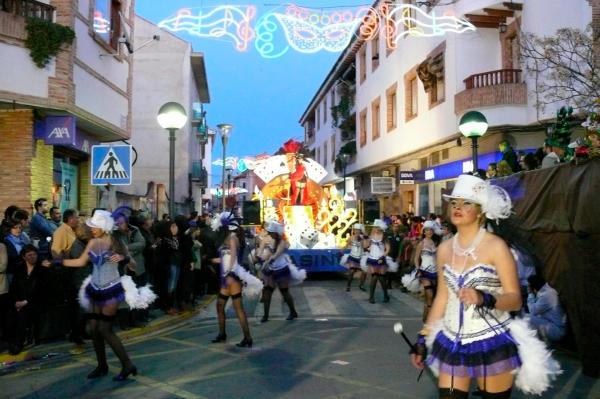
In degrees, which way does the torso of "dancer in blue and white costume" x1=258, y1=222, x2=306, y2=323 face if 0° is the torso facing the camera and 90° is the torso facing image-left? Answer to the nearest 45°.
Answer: approximately 45°

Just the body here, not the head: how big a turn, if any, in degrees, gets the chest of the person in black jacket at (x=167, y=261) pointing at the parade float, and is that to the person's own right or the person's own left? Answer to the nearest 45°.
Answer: approximately 90° to the person's own left

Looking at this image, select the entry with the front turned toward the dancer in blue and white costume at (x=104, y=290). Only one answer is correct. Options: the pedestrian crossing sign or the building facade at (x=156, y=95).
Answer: the pedestrian crossing sign

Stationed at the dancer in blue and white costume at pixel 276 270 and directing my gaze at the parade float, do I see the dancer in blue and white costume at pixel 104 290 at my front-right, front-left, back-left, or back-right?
back-left

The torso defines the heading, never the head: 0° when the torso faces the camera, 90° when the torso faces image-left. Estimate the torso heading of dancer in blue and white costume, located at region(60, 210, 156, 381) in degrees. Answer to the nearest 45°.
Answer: approximately 45°

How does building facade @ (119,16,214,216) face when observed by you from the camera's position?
facing to the right of the viewer

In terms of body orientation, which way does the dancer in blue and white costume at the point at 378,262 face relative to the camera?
toward the camera

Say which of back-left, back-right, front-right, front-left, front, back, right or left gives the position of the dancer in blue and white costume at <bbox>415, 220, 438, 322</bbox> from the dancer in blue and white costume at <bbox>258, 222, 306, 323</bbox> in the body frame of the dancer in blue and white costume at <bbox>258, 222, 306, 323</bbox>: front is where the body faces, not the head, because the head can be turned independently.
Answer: back-left

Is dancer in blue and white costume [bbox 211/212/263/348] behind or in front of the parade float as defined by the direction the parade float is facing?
in front

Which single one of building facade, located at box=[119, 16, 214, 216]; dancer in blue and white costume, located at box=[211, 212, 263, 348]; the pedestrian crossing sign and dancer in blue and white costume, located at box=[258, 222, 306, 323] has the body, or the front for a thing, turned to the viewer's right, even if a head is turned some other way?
the building facade

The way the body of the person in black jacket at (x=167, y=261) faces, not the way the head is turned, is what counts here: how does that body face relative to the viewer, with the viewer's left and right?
facing the viewer and to the right of the viewer

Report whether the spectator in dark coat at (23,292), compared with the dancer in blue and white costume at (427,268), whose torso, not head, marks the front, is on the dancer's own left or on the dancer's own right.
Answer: on the dancer's own right

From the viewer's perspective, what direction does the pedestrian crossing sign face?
toward the camera

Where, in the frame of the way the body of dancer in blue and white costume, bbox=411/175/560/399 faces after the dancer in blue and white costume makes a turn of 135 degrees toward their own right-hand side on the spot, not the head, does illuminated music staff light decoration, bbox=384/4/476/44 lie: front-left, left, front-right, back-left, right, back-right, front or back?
front

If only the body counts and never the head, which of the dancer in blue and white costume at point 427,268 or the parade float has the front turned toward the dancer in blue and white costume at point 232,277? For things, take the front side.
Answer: the parade float
